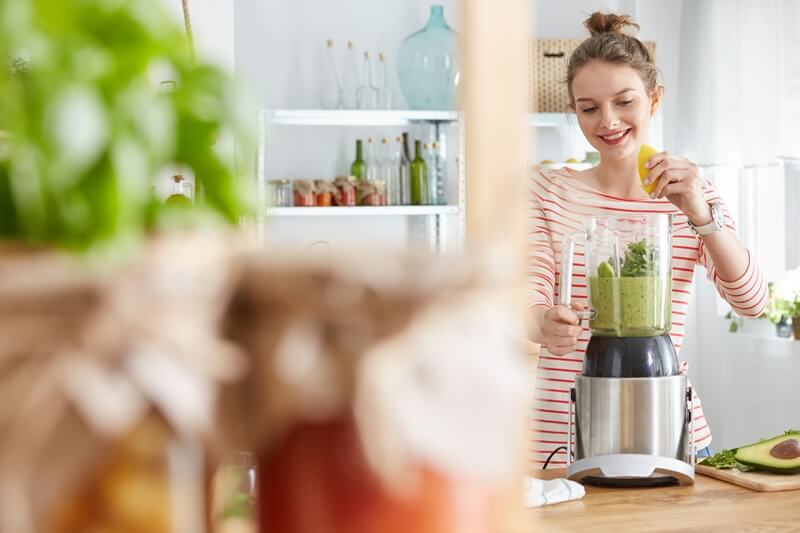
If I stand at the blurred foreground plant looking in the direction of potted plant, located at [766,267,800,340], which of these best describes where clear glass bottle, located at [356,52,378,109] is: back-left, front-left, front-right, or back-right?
front-left

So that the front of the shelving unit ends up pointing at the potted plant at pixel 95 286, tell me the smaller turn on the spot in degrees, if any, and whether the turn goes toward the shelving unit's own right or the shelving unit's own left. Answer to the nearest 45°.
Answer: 0° — it already faces it

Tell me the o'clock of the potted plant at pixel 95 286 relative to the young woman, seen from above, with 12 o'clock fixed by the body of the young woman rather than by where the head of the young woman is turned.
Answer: The potted plant is roughly at 12 o'clock from the young woman.

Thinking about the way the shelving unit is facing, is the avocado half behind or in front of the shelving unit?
in front

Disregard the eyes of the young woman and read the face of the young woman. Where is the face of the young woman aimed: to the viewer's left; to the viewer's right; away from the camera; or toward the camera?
toward the camera

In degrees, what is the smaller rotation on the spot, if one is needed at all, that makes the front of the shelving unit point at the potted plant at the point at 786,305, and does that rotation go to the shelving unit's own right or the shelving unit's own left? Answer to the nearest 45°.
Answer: approximately 90° to the shelving unit's own left

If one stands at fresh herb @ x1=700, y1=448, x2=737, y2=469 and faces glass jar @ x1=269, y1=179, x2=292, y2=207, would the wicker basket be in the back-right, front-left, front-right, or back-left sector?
front-right

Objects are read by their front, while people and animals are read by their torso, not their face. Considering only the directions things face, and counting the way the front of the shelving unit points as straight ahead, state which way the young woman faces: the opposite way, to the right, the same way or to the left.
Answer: the same way

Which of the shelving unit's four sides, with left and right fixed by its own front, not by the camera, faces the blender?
front

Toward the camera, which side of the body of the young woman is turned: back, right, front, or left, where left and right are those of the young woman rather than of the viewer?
front

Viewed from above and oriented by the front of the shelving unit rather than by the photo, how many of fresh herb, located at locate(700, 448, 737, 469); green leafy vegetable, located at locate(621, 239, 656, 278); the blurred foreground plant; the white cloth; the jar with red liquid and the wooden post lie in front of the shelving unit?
6

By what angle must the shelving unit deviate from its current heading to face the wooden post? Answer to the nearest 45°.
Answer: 0° — it already faces it

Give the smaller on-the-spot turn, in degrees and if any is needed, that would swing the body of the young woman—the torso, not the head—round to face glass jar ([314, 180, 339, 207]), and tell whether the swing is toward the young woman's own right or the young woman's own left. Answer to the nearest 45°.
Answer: approximately 135° to the young woman's own right

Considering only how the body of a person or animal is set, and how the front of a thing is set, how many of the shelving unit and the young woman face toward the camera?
2

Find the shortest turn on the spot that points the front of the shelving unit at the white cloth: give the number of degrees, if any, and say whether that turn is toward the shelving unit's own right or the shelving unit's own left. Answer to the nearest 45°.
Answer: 0° — it already faces it

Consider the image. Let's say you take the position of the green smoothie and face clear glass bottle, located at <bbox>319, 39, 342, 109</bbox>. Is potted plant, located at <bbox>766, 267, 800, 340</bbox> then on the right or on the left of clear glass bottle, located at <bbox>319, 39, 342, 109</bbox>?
right
